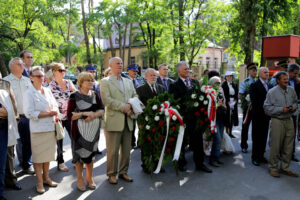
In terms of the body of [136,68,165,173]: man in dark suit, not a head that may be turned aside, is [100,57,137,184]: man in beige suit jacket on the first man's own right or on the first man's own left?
on the first man's own right

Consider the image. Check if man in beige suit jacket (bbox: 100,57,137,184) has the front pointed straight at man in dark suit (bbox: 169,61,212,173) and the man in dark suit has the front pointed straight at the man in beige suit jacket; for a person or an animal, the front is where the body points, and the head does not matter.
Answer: no

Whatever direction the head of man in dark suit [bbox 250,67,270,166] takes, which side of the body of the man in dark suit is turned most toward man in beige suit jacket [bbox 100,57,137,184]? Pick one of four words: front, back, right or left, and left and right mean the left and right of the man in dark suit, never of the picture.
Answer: right

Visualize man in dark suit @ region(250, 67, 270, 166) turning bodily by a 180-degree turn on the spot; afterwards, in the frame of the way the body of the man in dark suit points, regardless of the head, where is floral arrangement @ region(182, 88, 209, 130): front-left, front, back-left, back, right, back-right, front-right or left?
left

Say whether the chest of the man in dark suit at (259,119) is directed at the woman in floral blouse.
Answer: no

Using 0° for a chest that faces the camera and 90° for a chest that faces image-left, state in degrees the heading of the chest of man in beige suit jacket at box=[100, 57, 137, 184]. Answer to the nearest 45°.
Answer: approximately 315°

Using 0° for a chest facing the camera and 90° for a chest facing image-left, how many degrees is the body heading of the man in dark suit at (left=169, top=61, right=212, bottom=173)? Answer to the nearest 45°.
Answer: approximately 315°

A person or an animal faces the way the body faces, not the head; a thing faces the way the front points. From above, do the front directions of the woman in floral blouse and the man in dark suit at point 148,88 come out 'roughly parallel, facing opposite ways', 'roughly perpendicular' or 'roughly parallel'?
roughly parallel

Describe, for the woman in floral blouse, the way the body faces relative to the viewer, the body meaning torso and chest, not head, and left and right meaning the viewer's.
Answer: facing the viewer and to the right of the viewer

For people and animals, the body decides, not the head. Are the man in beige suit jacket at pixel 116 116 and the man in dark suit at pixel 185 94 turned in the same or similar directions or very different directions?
same or similar directions

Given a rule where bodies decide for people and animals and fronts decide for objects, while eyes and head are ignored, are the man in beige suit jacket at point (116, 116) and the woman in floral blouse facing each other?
no

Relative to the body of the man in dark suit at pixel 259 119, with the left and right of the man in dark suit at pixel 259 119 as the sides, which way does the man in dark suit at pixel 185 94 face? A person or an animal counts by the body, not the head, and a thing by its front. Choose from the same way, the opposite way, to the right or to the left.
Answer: the same way

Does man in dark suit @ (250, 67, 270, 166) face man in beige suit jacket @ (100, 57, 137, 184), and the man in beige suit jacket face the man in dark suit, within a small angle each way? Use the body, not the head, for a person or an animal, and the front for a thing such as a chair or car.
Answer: no

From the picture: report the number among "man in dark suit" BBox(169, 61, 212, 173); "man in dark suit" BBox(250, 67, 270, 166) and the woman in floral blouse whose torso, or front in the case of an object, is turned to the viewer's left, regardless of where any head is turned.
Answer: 0

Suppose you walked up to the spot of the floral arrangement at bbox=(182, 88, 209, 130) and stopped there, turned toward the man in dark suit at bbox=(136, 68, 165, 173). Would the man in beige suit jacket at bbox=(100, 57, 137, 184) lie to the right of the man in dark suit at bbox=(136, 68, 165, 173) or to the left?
left

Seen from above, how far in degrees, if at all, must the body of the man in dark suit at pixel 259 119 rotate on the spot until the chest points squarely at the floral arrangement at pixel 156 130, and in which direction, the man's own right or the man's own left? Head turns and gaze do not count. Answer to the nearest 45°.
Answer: approximately 90° to the man's own right
